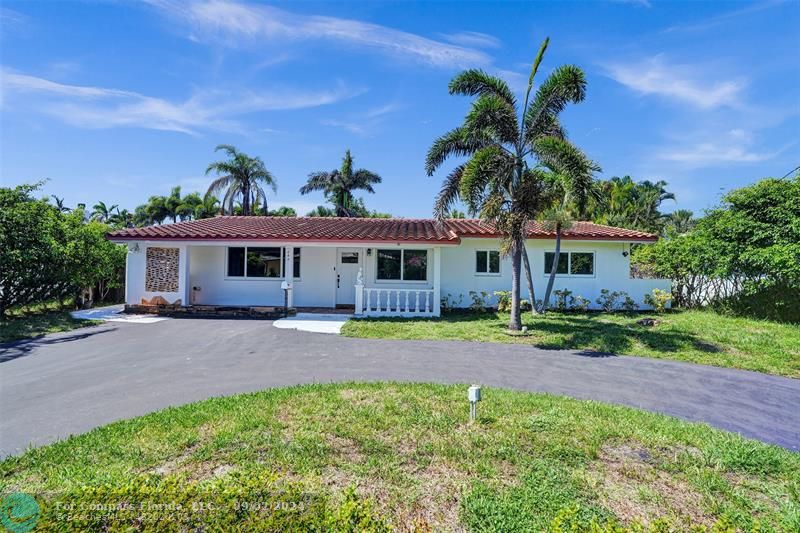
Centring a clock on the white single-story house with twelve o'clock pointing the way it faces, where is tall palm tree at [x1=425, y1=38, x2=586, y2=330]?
The tall palm tree is roughly at 11 o'clock from the white single-story house.

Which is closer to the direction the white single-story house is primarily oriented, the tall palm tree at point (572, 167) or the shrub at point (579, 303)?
the tall palm tree

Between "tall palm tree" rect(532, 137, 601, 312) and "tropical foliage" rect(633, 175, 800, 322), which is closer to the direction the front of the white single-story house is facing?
the tall palm tree

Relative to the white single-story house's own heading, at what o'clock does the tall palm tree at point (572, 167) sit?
The tall palm tree is roughly at 11 o'clock from the white single-story house.

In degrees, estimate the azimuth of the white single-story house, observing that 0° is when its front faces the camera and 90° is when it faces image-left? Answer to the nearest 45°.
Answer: approximately 0°

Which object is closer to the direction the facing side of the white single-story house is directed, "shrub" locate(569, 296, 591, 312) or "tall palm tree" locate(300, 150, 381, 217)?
the shrub

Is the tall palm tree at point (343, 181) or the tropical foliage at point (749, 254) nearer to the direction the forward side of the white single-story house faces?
the tropical foliage

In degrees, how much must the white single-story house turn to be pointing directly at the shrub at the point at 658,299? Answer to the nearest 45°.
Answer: approximately 90° to its left

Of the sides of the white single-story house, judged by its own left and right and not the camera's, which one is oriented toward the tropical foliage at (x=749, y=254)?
left

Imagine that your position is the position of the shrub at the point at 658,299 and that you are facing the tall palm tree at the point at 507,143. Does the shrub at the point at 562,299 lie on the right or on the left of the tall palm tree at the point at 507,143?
right

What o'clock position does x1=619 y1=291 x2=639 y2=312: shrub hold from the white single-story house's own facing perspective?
The shrub is roughly at 9 o'clock from the white single-story house.

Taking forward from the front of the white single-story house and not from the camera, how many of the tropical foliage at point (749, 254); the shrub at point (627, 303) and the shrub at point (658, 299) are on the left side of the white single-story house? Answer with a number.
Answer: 3

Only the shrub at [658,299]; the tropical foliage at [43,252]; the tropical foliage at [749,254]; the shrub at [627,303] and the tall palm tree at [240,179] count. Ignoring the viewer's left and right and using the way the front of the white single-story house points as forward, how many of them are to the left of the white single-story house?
3

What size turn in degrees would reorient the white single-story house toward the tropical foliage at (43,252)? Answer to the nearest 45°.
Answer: approximately 90° to its right
